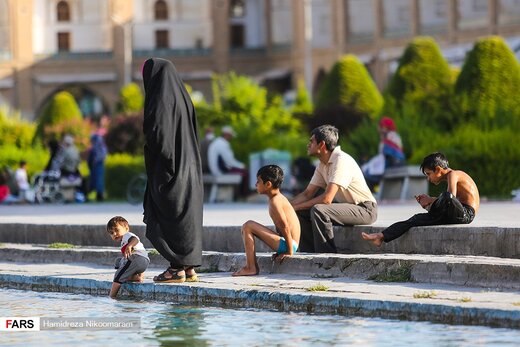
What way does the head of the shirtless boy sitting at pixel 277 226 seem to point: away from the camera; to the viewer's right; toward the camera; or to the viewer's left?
to the viewer's left

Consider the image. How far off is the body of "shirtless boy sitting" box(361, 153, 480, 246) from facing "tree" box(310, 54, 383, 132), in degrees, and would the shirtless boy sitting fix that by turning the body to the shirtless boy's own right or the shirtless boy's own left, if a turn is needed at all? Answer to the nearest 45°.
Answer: approximately 90° to the shirtless boy's own right

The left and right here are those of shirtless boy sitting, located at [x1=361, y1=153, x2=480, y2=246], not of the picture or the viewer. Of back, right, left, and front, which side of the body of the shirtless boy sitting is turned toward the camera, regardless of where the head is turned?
left

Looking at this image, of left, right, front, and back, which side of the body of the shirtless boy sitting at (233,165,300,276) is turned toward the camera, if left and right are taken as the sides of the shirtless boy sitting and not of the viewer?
left

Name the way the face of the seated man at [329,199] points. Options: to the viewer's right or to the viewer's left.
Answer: to the viewer's left

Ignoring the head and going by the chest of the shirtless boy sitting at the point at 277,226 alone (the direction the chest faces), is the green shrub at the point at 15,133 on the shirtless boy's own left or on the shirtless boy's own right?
on the shirtless boy's own right

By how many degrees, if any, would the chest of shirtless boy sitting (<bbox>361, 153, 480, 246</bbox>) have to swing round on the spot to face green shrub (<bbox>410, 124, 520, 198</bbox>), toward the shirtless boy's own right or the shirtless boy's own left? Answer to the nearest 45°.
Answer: approximately 90° to the shirtless boy's own right
